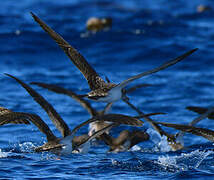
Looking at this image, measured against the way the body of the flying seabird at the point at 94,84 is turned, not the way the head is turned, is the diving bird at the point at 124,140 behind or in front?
in front
